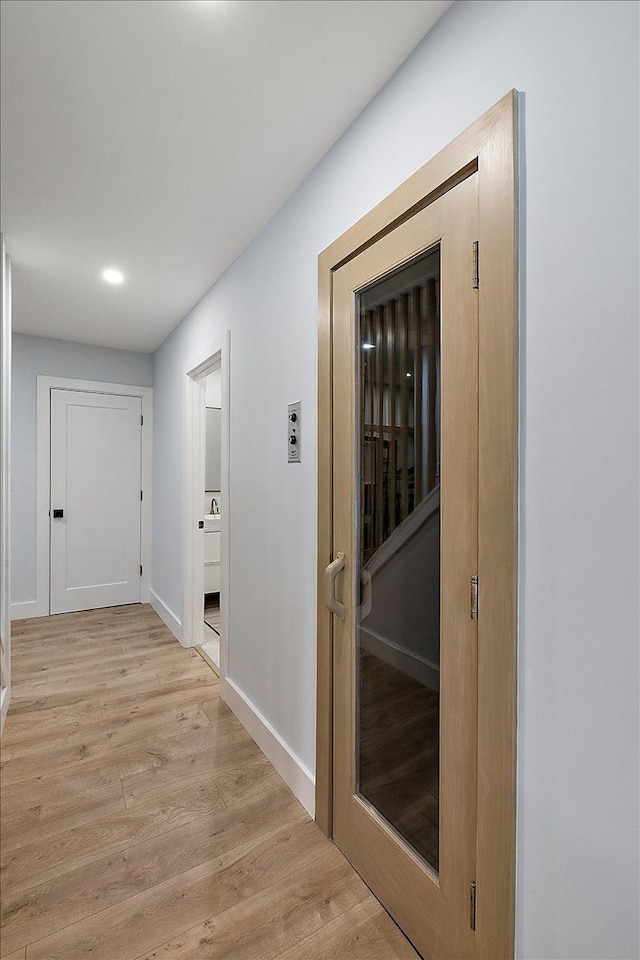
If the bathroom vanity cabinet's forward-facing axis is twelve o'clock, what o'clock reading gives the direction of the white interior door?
The white interior door is roughly at 4 o'clock from the bathroom vanity cabinet.

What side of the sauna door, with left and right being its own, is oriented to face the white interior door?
right

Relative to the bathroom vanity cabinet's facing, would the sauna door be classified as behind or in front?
in front

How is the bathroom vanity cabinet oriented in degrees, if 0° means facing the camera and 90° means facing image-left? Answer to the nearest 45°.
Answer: approximately 0°

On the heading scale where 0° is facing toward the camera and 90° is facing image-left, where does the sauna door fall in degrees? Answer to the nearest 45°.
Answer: approximately 45°

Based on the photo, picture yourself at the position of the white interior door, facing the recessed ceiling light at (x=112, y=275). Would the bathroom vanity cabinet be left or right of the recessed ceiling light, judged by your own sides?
left

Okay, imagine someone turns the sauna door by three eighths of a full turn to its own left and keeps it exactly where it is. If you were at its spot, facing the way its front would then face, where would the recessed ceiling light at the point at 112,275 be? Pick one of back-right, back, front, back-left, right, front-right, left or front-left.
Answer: back-left
